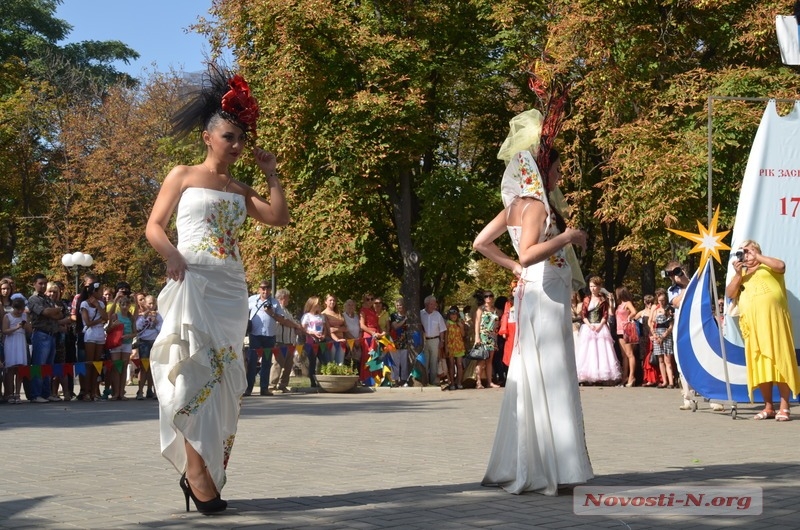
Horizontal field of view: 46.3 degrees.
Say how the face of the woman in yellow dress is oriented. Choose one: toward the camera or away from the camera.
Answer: toward the camera

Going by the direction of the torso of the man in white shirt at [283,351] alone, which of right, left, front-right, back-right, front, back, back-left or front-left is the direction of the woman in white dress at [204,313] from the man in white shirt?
front-right

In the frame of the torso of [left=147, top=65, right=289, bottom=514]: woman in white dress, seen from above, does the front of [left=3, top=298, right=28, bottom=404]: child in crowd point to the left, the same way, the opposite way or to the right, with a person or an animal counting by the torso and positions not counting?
the same way

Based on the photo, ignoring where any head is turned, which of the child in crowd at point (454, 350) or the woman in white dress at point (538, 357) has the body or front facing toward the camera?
the child in crowd

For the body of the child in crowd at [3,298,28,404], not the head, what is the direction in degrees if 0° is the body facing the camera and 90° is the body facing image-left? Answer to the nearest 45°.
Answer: approximately 315°

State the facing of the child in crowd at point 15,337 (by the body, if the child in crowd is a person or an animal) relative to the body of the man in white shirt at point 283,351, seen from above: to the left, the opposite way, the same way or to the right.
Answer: the same way

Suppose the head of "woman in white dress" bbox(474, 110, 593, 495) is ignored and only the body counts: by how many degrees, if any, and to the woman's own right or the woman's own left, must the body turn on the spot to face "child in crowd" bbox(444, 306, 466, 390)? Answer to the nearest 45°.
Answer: approximately 45° to the woman's own left

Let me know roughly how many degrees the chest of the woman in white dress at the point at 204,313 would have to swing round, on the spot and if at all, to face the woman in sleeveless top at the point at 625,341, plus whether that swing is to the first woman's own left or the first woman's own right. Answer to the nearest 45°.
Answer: approximately 90° to the first woman's own left

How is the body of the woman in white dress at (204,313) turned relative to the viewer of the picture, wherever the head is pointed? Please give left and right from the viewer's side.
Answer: facing the viewer and to the right of the viewer

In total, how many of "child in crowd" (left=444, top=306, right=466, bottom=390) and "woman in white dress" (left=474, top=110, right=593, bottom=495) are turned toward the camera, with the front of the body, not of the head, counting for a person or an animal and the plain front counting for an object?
1

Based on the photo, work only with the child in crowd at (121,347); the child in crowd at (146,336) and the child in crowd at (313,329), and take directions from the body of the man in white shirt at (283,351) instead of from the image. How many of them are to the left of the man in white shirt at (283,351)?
1

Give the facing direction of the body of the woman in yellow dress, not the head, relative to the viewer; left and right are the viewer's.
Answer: facing the viewer and to the left of the viewer

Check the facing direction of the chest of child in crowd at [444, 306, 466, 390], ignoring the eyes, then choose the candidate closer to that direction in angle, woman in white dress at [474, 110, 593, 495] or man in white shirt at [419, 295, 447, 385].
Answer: the woman in white dress

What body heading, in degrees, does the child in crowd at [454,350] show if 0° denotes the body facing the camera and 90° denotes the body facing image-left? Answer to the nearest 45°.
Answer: approximately 0°
